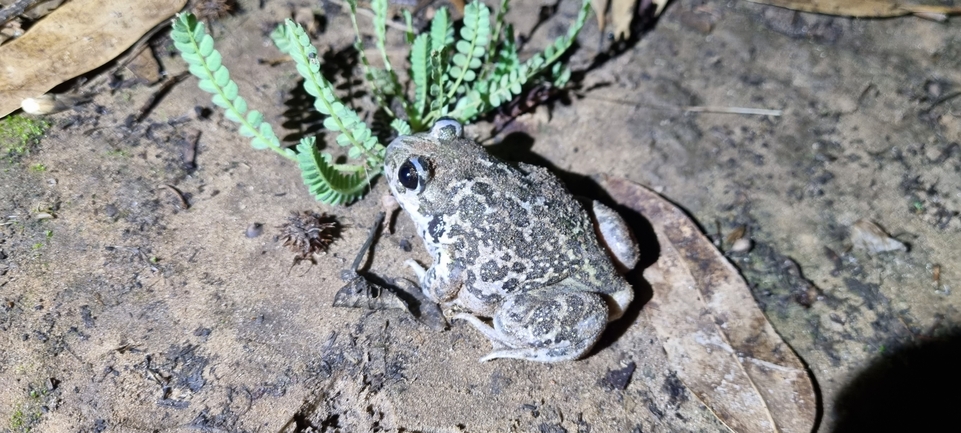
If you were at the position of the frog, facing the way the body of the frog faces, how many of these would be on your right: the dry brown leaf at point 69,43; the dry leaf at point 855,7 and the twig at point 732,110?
2

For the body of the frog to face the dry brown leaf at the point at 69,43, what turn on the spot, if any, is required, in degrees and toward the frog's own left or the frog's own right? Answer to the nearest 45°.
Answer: approximately 45° to the frog's own left

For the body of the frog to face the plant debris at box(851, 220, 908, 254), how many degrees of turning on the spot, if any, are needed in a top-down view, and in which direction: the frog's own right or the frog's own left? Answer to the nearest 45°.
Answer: approximately 135° to the frog's own right

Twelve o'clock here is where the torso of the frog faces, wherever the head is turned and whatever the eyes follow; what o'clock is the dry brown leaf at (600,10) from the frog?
The dry brown leaf is roughly at 2 o'clock from the frog.

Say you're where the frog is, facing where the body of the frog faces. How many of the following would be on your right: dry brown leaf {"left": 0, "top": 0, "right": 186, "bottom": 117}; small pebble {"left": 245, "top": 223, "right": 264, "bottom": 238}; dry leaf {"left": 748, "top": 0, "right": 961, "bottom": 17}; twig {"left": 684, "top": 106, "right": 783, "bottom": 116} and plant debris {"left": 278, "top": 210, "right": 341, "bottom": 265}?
2

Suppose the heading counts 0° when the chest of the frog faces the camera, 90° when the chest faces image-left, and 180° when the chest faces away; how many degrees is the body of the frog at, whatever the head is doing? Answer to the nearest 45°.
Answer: approximately 135°

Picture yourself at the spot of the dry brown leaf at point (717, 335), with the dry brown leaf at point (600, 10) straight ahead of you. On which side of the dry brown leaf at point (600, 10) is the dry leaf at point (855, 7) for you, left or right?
right

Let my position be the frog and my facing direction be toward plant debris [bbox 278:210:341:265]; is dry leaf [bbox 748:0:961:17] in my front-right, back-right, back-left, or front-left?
back-right

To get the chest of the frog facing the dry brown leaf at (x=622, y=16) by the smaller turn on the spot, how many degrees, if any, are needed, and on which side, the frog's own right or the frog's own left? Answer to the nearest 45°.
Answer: approximately 45° to the frog's own right

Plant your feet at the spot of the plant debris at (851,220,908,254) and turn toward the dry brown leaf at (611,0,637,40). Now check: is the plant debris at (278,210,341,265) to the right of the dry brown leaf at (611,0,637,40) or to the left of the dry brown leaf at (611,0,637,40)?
left
